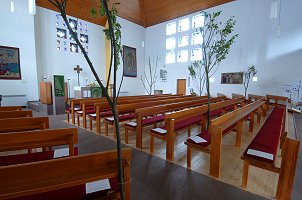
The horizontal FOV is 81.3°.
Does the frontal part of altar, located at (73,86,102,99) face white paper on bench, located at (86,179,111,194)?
yes

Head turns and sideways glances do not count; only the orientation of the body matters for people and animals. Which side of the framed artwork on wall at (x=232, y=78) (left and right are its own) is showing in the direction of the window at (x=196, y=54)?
right

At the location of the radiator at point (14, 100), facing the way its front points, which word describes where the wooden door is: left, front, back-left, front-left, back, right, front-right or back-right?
left

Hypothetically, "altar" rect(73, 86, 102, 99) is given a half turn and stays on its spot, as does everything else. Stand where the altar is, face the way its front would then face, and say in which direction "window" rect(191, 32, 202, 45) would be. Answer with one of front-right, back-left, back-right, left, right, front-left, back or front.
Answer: right

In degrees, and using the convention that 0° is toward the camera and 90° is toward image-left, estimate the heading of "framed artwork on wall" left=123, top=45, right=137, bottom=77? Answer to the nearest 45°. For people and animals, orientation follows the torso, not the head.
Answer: approximately 315°

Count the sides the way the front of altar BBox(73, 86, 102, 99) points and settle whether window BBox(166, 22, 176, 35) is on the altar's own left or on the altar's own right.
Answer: on the altar's own left

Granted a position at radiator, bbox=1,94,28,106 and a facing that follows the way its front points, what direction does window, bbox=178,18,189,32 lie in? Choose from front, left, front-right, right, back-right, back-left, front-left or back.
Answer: left

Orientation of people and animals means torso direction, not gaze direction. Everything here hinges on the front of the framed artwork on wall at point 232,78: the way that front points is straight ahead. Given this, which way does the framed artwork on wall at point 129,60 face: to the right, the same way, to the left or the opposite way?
to the left
